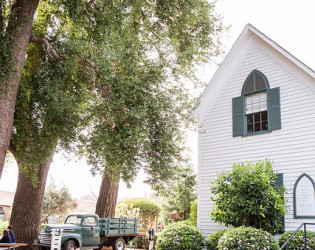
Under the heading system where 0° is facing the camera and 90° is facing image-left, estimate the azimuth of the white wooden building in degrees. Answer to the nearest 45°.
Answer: approximately 45°

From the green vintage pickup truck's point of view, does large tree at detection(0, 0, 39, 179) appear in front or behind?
in front

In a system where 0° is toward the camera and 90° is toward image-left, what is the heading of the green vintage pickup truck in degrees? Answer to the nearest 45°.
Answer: approximately 45°

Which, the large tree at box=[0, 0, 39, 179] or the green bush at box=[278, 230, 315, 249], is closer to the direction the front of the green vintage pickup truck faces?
the large tree

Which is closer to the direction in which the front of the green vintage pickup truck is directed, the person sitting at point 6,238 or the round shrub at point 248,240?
the person sitting

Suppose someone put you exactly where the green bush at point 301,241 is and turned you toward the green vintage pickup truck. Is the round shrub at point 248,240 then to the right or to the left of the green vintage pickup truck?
left

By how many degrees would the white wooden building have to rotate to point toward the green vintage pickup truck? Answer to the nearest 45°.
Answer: approximately 45° to its right
